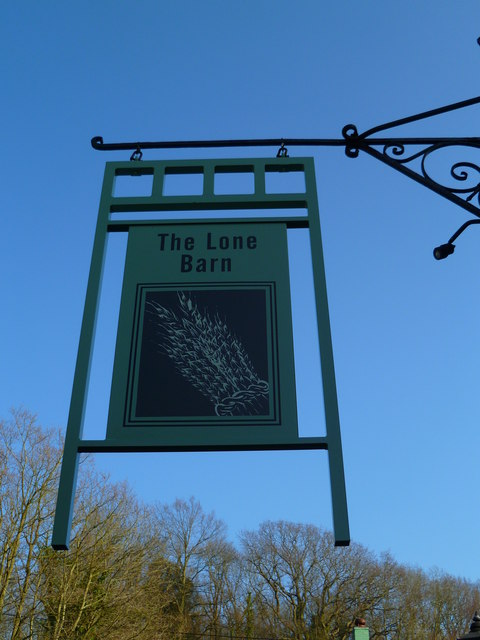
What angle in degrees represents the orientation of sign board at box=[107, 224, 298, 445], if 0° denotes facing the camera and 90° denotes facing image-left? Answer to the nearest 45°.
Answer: approximately 0°
